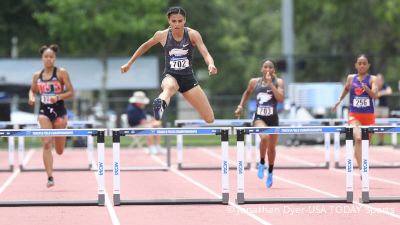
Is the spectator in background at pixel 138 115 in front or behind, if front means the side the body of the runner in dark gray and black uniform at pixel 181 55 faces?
behind

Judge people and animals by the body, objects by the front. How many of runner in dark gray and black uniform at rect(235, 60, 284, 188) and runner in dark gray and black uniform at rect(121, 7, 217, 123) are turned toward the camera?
2

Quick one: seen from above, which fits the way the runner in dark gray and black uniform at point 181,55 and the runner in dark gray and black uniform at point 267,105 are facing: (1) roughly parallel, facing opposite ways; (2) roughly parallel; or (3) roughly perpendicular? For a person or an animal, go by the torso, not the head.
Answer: roughly parallel

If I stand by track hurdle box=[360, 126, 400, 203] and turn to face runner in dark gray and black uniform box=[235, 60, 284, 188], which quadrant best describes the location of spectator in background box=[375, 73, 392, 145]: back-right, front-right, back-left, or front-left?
front-right

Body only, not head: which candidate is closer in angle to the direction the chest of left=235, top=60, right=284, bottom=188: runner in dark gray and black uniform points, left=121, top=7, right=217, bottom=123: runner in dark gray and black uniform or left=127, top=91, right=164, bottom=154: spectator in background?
the runner in dark gray and black uniform

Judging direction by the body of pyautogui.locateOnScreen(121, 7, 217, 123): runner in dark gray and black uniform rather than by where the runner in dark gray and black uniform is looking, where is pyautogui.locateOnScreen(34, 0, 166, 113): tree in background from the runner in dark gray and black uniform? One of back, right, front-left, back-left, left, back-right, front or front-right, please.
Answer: back

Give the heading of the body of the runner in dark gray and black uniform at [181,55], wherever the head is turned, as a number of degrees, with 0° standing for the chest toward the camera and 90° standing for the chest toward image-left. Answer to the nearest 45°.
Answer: approximately 0°

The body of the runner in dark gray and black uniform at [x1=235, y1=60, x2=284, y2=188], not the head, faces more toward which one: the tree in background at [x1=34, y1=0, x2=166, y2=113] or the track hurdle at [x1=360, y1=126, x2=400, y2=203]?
the track hurdle

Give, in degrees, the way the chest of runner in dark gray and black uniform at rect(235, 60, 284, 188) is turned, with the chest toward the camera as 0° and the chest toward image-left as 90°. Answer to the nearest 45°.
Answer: approximately 0°

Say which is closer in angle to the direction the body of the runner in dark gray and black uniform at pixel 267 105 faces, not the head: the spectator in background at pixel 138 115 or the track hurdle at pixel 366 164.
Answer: the track hurdle

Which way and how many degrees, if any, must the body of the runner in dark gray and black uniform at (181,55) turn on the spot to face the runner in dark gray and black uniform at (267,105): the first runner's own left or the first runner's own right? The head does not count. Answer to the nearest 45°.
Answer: approximately 135° to the first runner's own left

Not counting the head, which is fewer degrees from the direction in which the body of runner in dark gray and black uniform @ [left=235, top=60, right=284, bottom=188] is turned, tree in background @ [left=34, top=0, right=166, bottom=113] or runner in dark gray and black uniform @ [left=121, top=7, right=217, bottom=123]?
the runner in dark gray and black uniform

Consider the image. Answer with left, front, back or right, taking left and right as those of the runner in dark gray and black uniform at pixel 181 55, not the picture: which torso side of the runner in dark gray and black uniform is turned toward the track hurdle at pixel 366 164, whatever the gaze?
left
